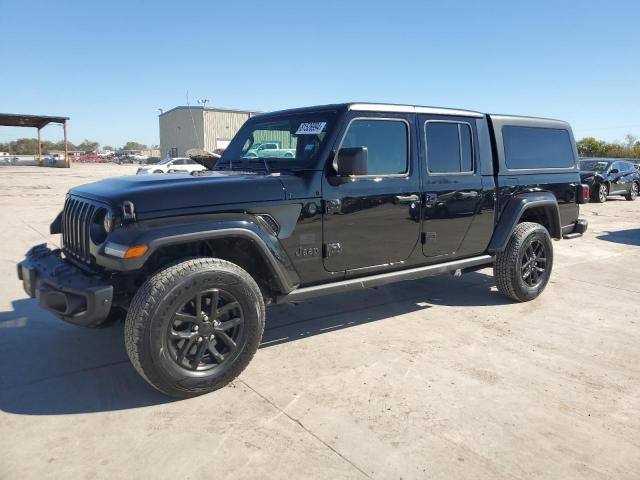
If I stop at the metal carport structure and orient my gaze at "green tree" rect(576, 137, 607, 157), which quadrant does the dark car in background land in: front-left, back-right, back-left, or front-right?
front-right

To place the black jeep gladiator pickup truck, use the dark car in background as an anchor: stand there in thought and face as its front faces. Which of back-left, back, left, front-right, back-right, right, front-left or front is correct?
front-left

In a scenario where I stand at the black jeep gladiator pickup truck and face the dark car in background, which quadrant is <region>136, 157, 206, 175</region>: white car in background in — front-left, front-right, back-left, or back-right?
front-left

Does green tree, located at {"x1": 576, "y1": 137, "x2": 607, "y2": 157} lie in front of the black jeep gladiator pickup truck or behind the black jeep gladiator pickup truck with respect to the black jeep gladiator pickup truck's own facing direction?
behind

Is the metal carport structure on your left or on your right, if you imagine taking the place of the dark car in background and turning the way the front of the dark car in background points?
on your right

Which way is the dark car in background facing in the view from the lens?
facing the viewer and to the left of the viewer

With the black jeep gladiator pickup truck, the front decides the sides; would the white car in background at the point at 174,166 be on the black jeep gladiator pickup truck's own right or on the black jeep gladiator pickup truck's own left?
on the black jeep gladiator pickup truck's own right

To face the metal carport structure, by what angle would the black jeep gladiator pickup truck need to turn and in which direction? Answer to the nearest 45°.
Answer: approximately 90° to its right

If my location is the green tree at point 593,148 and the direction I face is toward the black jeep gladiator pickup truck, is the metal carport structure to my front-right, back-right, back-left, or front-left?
front-right

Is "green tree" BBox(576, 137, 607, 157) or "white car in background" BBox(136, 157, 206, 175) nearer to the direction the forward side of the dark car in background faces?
the white car in background

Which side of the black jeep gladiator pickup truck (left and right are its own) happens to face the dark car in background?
back

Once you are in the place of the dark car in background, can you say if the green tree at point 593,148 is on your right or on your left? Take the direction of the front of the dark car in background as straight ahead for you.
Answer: on your right

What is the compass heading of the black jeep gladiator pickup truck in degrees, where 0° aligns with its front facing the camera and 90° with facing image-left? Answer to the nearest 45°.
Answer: approximately 45°

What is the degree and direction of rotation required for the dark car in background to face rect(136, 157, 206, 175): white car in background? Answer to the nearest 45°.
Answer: approximately 45° to its right

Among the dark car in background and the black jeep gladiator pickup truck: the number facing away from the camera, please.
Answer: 0
